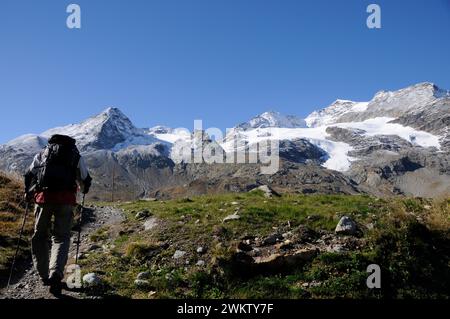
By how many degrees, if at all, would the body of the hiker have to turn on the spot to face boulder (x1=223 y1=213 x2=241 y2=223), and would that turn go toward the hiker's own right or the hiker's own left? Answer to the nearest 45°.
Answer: approximately 45° to the hiker's own right

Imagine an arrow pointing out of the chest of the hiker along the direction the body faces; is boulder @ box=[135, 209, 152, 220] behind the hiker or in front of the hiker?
in front

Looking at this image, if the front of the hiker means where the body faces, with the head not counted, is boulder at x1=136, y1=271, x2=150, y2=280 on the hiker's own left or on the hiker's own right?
on the hiker's own right

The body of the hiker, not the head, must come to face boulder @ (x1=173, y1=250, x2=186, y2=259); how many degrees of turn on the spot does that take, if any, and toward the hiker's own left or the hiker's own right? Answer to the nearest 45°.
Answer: approximately 45° to the hiker's own right

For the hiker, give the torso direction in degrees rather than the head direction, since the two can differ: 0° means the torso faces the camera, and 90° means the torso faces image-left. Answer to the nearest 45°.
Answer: approximately 180°

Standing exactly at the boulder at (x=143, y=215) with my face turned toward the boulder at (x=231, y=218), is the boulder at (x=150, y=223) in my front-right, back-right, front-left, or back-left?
front-right

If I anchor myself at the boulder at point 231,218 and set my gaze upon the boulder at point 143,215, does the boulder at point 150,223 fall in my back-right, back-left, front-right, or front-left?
front-left

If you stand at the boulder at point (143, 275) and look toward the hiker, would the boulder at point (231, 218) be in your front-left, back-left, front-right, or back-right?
back-right

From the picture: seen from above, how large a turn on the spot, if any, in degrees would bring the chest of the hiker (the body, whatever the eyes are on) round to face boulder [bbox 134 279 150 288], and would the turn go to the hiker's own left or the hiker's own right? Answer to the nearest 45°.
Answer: approximately 90° to the hiker's own right
